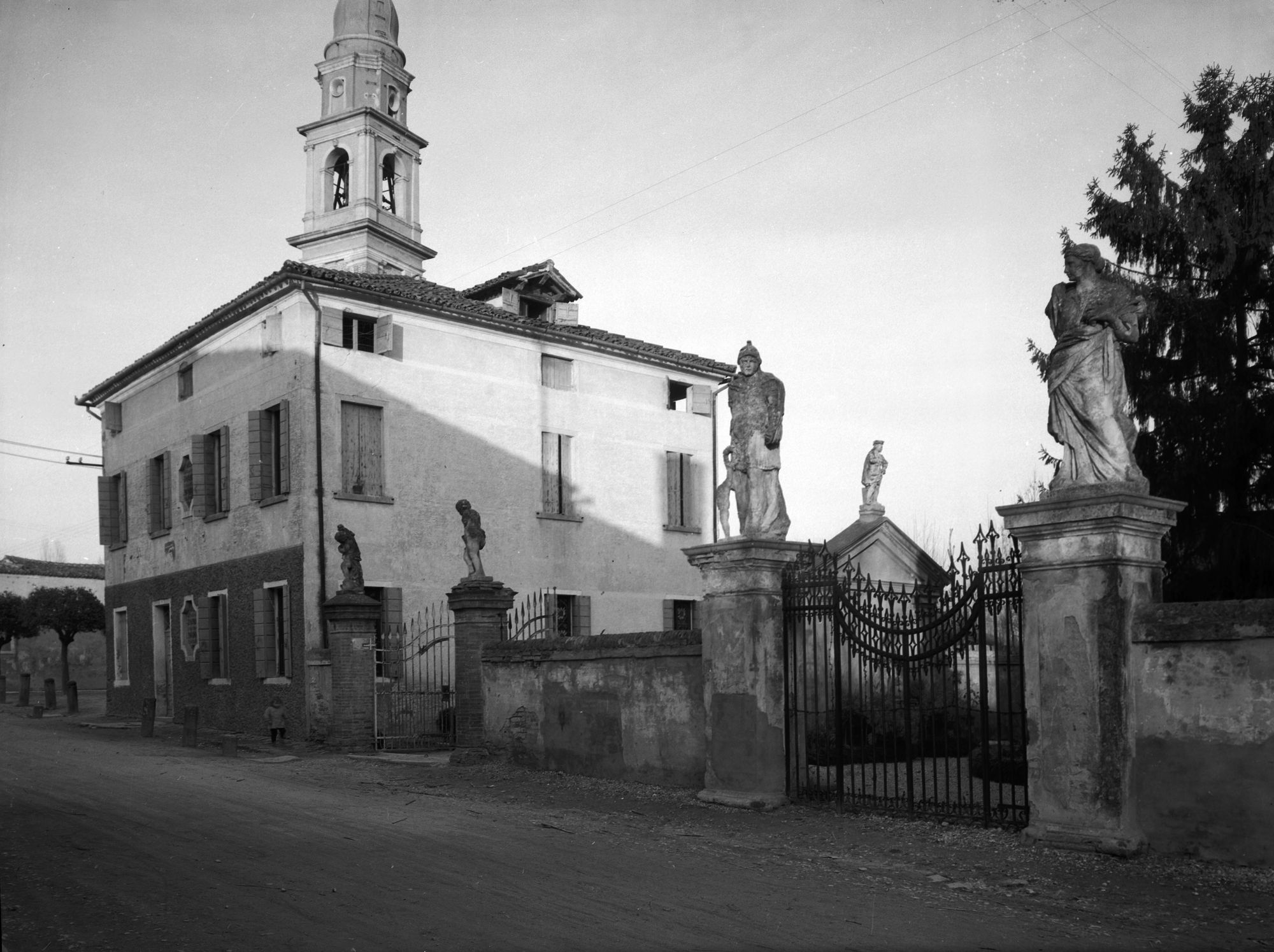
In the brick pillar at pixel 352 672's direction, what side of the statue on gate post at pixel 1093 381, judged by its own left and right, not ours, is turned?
right

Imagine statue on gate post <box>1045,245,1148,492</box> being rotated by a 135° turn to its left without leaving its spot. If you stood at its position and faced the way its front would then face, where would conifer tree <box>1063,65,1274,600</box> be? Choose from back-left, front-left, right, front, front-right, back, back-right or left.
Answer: left

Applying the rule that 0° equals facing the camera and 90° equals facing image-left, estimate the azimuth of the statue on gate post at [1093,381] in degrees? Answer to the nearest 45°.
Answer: approximately 45°

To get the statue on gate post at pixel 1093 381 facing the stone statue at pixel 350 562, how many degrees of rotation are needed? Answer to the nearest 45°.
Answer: approximately 90° to its right

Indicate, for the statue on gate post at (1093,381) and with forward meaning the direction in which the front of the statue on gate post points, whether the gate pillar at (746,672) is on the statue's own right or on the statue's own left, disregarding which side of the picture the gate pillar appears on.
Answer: on the statue's own right

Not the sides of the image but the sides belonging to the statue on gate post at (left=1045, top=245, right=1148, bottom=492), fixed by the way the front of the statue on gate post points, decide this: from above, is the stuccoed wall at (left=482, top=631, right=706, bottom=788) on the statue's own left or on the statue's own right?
on the statue's own right

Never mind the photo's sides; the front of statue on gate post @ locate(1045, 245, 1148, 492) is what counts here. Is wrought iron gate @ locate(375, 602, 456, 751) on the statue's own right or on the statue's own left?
on the statue's own right

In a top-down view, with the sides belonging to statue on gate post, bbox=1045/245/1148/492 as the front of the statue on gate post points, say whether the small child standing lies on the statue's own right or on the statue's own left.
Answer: on the statue's own right

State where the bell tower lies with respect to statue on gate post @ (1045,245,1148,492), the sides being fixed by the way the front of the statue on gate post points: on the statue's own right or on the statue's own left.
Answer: on the statue's own right

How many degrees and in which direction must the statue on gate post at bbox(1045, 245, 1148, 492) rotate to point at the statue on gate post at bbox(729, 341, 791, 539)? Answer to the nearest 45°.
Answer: approximately 90° to its right

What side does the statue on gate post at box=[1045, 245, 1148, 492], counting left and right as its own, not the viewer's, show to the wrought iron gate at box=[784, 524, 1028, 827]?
right
